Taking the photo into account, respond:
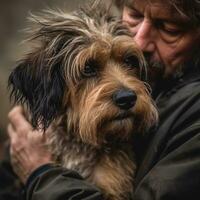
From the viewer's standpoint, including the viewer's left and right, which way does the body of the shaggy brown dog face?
facing the viewer and to the right of the viewer

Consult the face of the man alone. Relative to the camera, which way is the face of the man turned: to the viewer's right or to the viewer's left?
to the viewer's left

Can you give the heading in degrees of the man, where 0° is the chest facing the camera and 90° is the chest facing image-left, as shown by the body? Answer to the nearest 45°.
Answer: approximately 45°
